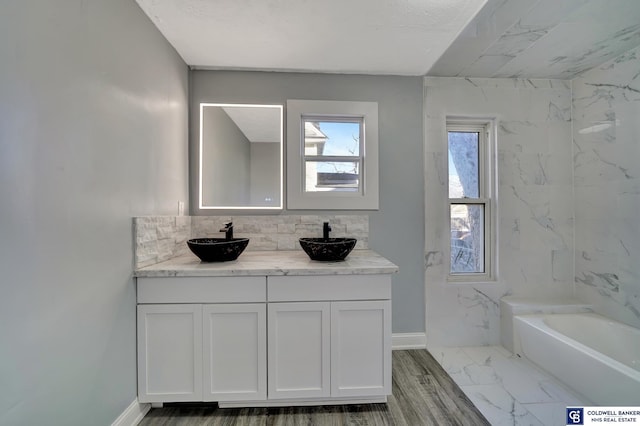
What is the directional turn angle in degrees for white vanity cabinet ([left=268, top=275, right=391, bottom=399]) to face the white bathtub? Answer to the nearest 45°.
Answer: approximately 90° to its left

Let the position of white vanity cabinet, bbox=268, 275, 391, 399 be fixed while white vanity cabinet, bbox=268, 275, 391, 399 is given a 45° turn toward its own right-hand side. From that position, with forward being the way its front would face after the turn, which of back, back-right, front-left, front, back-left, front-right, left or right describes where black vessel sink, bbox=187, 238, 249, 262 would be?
front-right

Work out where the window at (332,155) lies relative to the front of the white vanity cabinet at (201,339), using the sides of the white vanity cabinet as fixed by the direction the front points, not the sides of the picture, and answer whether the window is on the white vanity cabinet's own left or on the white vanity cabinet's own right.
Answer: on the white vanity cabinet's own left

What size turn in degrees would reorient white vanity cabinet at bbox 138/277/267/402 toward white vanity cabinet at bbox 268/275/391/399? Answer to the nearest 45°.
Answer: approximately 90° to its left

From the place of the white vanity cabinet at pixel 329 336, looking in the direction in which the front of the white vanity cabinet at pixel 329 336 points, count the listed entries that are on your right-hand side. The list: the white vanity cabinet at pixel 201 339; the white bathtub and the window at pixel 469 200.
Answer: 1

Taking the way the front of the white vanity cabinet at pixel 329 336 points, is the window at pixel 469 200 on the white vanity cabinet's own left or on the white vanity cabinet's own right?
on the white vanity cabinet's own left

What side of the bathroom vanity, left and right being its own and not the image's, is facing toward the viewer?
front

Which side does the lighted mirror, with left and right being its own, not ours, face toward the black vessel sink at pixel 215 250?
front

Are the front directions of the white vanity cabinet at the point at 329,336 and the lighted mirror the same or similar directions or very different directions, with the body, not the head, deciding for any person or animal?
same or similar directions

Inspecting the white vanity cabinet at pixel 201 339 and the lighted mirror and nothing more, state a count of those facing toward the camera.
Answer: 2

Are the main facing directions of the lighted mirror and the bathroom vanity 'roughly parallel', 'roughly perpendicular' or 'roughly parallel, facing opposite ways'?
roughly parallel

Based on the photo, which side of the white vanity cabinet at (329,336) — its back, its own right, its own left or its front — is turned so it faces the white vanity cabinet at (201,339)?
right

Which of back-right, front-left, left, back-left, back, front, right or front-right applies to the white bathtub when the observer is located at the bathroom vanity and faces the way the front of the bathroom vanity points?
left

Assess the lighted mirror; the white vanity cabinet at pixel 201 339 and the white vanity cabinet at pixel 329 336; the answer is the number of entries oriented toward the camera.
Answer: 3
